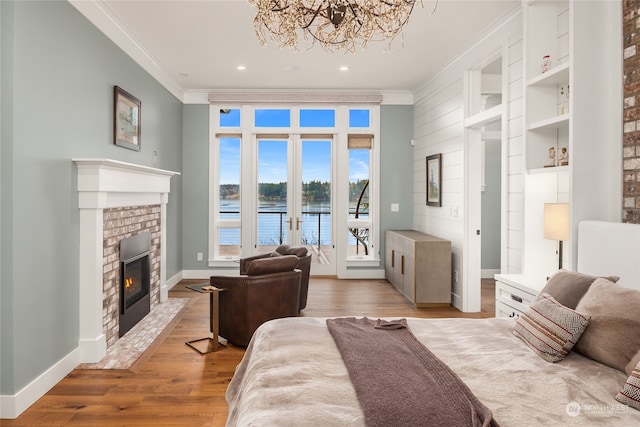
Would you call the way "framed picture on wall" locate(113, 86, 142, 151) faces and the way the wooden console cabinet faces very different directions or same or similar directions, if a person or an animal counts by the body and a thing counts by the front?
very different directions

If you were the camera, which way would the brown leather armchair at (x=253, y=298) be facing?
facing away from the viewer and to the left of the viewer

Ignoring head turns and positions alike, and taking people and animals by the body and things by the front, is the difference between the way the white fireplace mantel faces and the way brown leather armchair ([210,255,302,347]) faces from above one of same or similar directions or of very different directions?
very different directions

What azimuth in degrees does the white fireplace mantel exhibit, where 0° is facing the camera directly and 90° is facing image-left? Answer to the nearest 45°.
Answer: approximately 315°

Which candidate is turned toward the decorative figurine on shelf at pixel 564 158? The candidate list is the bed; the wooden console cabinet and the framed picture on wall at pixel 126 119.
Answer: the framed picture on wall

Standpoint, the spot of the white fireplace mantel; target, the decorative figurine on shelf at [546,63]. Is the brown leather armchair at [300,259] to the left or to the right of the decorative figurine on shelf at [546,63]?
left

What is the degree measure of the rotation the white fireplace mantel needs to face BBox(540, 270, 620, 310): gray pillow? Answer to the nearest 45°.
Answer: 0° — it already faces it

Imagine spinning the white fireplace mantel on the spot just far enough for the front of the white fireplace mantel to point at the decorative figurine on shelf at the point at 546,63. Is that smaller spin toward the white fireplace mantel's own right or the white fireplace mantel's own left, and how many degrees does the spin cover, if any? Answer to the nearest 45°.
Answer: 0° — it already faces it

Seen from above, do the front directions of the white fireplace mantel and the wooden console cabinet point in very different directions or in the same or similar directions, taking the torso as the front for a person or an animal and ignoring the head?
very different directions

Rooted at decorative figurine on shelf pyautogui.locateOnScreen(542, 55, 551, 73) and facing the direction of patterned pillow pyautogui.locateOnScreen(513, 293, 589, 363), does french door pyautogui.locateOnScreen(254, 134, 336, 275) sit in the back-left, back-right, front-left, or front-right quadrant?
back-right

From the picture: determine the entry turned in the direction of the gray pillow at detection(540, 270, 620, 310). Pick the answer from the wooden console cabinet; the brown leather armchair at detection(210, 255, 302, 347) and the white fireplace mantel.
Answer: the white fireplace mantel

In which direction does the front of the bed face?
to the viewer's left

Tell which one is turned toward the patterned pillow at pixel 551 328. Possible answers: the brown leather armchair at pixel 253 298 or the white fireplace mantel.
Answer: the white fireplace mantel
